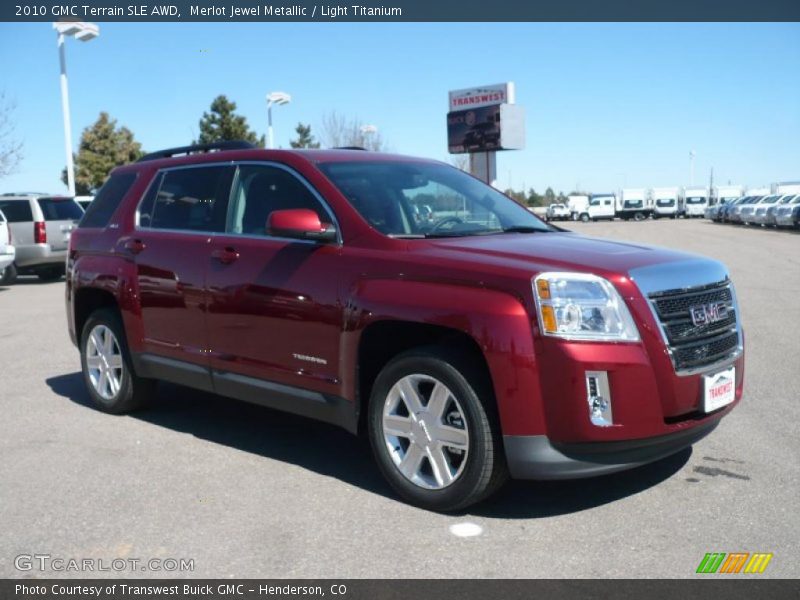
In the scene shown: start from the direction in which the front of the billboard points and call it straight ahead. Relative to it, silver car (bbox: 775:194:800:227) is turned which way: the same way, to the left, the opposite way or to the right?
the same way

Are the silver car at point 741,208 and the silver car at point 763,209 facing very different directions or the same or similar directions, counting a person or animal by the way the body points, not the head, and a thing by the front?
same or similar directions

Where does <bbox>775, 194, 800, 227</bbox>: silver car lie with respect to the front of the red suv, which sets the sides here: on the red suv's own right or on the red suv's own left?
on the red suv's own left

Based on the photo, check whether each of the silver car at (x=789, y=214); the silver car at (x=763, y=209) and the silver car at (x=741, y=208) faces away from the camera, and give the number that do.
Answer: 0

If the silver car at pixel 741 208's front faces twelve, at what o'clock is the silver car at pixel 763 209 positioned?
the silver car at pixel 763 209 is roughly at 10 o'clock from the silver car at pixel 741 208.

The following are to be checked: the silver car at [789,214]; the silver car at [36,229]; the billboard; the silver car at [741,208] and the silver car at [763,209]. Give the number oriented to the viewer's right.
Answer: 0

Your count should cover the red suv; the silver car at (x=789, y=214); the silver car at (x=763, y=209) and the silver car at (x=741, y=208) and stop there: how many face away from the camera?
0

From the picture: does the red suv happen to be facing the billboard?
no

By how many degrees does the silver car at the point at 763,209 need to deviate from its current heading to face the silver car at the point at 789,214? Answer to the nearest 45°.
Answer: approximately 45° to its left

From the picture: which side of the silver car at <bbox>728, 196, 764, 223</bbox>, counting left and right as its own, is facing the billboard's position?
front

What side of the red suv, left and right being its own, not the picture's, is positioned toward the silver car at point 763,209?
left

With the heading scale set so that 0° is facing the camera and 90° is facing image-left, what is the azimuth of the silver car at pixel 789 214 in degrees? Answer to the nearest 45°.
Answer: approximately 45°

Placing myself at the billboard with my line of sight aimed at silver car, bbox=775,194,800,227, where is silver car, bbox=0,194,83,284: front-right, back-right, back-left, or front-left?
back-right

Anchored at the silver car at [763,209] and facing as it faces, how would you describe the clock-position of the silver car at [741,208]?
the silver car at [741,208] is roughly at 4 o'clock from the silver car at [763,209].

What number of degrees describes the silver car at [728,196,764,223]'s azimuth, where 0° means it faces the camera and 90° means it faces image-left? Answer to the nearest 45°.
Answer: approximately 45°

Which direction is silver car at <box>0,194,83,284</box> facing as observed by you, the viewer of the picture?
facing away from the viewer and to the left of the viewer

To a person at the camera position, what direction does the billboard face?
facing the viewer and to the left of the viewer

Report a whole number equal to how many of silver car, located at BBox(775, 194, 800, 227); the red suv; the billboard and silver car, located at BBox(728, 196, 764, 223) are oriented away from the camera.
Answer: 0

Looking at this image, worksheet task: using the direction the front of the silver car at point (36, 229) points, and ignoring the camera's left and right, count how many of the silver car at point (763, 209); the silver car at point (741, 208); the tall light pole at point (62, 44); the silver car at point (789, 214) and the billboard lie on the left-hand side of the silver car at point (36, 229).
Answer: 0

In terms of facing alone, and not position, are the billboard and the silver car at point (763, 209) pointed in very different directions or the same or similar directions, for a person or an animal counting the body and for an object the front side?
same or similar directions

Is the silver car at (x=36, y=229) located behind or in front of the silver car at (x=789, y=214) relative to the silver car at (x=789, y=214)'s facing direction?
in front
